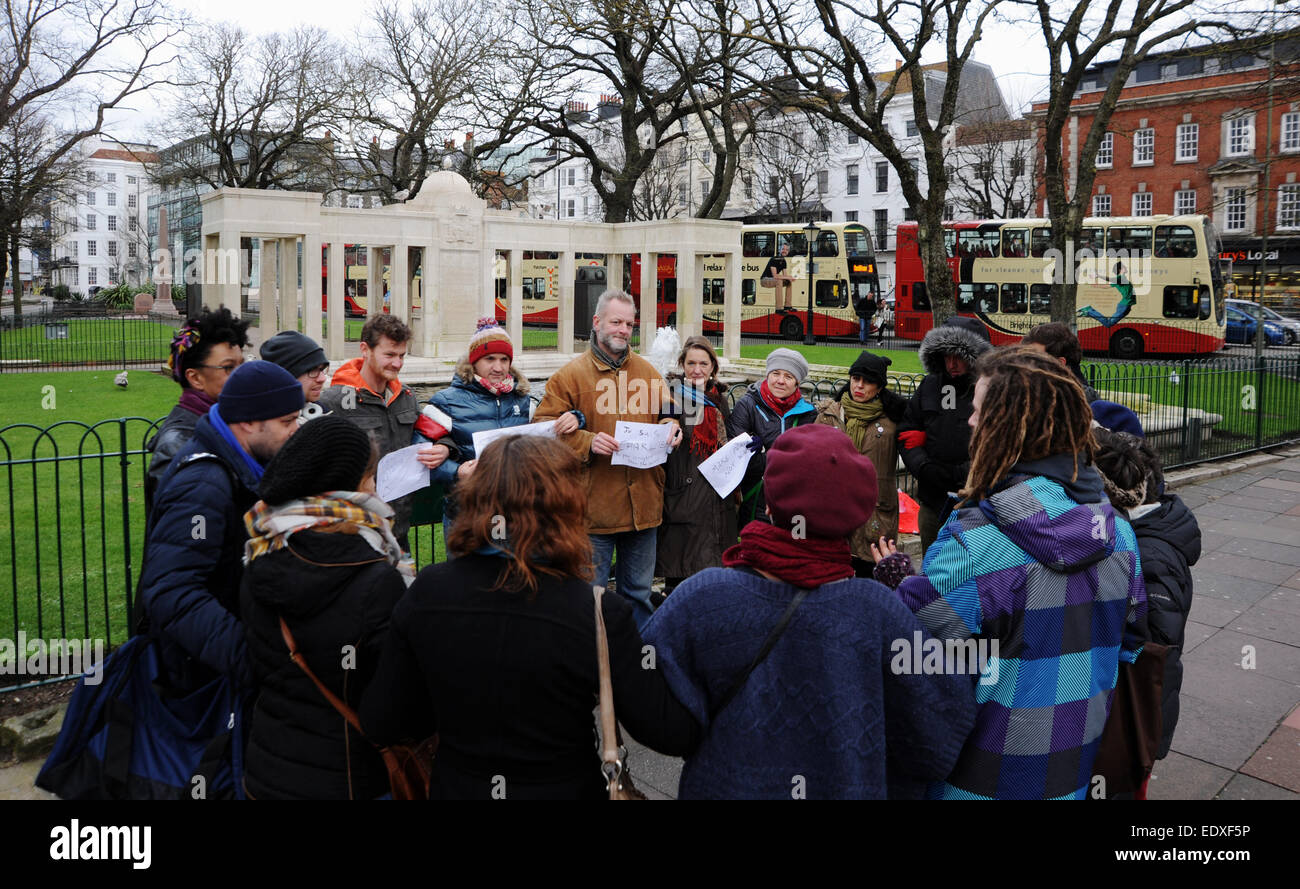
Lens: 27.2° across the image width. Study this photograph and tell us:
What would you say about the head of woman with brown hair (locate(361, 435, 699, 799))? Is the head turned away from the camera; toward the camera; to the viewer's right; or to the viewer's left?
away from the camera

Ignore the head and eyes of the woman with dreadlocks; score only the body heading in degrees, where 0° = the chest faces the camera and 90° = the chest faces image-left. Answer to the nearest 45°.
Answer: approximately 135°

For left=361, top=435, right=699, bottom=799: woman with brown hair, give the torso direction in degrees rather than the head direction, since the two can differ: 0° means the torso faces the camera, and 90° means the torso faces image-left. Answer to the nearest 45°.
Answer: approximately 180°

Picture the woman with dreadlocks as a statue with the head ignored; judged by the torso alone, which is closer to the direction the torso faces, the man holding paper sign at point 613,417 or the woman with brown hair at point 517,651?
the man holding paper sign

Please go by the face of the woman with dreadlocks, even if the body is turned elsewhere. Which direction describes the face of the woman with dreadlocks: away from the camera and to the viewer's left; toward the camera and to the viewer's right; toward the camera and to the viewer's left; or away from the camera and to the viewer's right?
away from the camera and to the viewer's left

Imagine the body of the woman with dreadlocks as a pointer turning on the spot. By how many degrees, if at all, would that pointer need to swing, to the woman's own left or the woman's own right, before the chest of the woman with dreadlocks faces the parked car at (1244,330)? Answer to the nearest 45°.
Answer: approximately 45° to the woman's own right

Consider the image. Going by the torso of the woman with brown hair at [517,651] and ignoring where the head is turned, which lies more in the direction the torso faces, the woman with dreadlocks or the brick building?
the brick building

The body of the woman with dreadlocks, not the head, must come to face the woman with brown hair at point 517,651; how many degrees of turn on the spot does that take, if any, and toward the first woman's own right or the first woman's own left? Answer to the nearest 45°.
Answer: approximately 90° to the first woman's own left

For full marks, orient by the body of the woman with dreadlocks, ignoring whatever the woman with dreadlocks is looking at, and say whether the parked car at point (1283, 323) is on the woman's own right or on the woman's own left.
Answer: on the woman's own right
